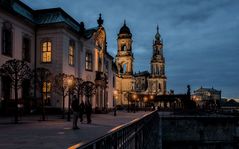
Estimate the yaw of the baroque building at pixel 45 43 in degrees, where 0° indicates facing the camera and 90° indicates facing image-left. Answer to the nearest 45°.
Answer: approximately 315°
